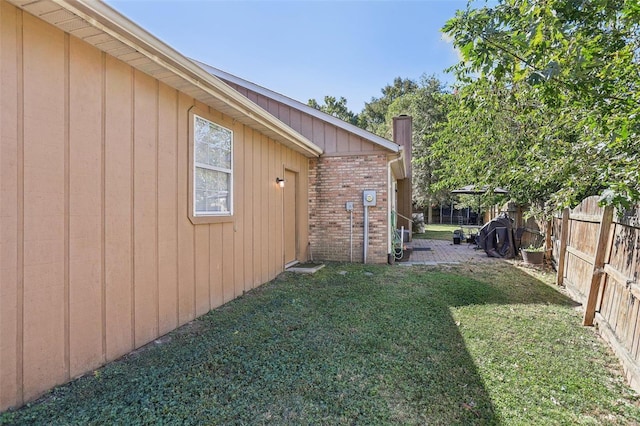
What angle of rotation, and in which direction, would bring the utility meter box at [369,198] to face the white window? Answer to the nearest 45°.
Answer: approximately 45° to its right

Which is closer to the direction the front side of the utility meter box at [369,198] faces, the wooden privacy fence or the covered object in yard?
the wooden privacy fence

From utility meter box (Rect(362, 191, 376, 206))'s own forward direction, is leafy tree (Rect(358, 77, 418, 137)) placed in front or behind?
behind

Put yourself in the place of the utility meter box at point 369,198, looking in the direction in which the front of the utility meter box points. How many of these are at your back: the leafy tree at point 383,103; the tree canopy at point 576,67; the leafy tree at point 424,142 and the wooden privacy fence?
2

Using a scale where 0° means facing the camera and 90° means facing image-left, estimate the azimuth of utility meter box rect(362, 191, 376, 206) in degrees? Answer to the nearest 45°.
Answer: approximately 0°

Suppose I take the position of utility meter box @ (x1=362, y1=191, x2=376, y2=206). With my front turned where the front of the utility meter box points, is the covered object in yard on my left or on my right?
on my left

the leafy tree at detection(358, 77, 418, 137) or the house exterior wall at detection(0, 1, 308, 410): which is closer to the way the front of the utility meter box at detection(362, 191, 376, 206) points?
the house exterior wall

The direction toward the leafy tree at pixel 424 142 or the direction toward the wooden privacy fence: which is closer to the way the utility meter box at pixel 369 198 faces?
the wooden privacy fence

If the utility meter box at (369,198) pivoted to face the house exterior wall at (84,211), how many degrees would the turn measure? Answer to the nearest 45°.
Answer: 0° — it already faces it

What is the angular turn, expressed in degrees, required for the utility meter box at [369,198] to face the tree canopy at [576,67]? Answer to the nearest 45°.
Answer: approximately 45° to its left

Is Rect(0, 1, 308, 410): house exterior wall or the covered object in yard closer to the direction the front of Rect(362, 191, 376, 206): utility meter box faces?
the house exterior wall
